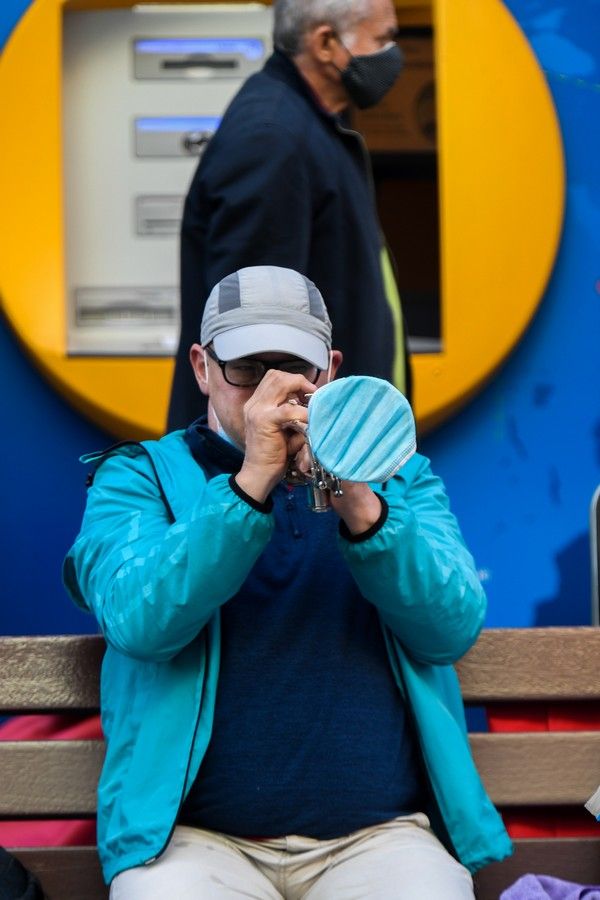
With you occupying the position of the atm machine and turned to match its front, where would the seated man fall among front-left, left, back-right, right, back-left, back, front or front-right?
front

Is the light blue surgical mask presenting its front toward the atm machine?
no

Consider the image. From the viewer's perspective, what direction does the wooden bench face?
toward the camera

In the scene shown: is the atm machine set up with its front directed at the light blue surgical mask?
yes

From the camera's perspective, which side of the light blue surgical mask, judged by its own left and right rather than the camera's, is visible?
front

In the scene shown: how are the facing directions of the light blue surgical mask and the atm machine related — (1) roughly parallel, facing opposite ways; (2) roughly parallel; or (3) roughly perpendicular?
roughly parallel

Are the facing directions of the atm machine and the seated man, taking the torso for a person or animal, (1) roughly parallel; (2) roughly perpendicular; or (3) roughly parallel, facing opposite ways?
roughly parallel

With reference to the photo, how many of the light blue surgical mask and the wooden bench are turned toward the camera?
2

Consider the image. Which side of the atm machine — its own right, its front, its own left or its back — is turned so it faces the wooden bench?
front

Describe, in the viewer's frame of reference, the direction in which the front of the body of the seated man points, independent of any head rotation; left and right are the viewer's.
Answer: facing the viewer

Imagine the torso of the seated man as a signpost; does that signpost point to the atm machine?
no
